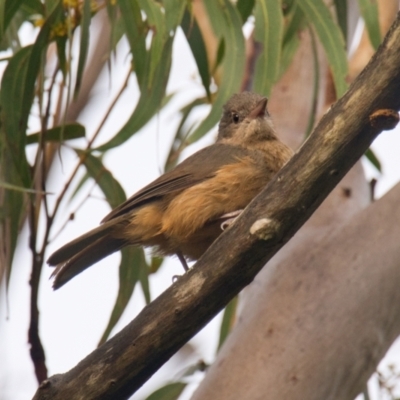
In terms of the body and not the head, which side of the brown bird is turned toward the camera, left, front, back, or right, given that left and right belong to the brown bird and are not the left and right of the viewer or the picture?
right

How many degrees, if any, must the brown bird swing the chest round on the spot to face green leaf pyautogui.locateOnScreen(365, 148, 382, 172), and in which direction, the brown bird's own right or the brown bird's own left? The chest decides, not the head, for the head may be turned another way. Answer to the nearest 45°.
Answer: approximately 45° to the brown bird's own left

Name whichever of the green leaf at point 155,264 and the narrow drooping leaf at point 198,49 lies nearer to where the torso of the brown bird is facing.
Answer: the narrow drooping leaf

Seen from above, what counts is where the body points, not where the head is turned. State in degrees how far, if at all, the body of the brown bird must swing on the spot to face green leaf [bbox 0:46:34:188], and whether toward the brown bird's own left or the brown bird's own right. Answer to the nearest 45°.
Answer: approximately 135° to the brown bird's own right
